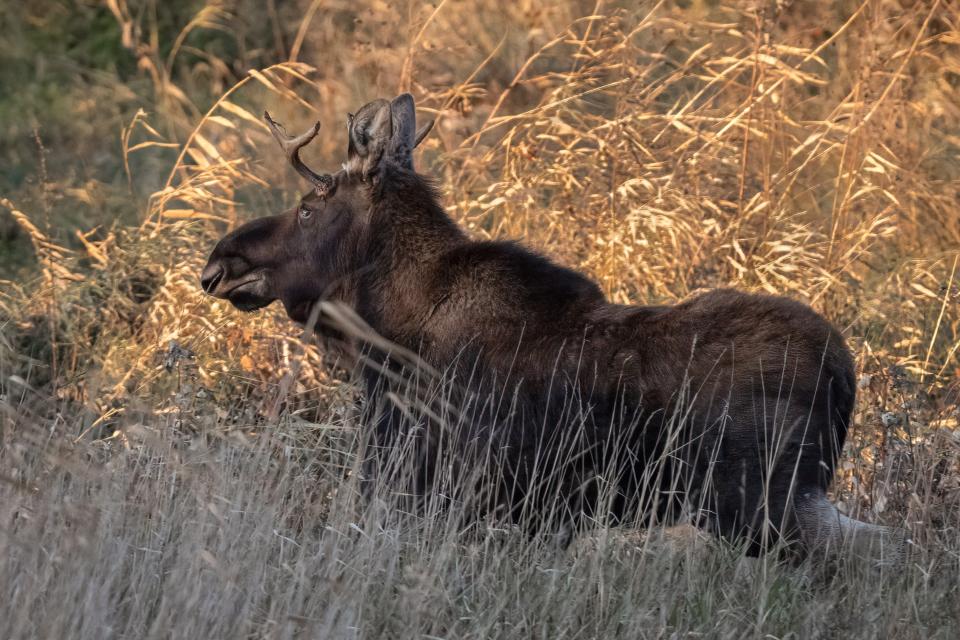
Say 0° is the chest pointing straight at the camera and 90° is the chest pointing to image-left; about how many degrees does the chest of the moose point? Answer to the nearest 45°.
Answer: approximately 90°
